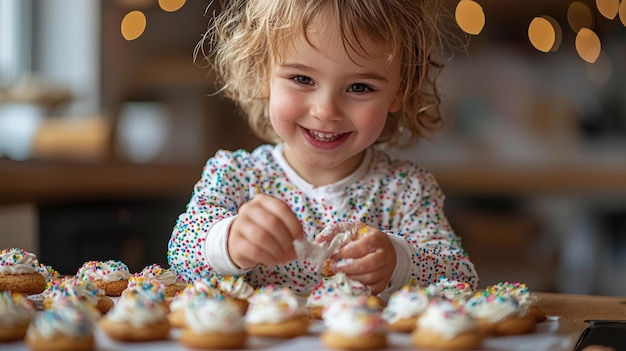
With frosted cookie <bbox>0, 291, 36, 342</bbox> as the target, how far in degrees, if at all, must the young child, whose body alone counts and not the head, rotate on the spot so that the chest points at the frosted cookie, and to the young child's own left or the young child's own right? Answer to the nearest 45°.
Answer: approximately 45° to the young child's own right

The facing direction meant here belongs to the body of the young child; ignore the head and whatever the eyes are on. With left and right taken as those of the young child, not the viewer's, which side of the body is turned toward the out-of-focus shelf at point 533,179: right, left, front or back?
back

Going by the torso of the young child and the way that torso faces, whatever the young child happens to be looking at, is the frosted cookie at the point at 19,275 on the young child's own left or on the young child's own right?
on the young child's own right

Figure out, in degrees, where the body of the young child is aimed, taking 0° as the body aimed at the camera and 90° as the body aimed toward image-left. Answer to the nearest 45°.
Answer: approximately 0°
